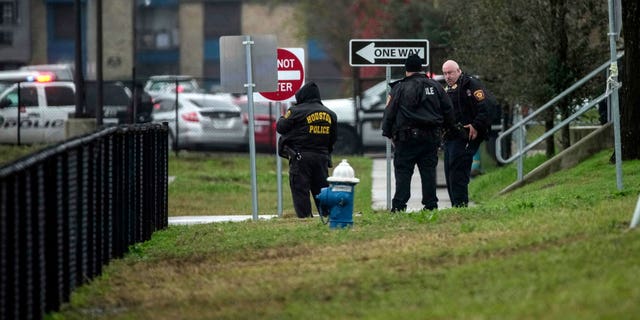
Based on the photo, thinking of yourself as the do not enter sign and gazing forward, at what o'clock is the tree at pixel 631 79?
The tree is roughly at 9 o'clock from the do not enter sign.

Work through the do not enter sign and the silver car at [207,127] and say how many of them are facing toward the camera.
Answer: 1

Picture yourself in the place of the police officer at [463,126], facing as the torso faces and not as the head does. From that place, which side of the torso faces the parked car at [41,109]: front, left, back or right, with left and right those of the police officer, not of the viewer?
right

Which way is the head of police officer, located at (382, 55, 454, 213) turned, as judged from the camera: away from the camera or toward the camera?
away from the camera

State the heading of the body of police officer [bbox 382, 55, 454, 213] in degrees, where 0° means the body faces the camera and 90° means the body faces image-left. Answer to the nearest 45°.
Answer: approximately 180°

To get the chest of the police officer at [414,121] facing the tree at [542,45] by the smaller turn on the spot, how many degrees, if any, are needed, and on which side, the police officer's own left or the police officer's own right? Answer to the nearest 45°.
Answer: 0° — they already face it

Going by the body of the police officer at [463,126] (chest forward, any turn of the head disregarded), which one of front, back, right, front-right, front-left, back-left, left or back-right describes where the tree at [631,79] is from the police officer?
back

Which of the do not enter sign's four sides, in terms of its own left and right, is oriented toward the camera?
front

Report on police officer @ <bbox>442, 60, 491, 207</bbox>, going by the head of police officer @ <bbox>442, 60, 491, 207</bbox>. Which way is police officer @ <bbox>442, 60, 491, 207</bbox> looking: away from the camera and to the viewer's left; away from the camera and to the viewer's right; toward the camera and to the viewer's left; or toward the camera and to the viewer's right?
toward the camera and to the viewer's left

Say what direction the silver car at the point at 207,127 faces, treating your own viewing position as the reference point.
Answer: facing away from the viewer and to the left of the viewer

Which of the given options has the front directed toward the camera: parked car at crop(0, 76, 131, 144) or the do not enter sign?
the do not enter sign

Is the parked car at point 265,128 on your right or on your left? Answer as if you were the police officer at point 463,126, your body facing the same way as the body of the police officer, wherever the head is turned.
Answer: on your right

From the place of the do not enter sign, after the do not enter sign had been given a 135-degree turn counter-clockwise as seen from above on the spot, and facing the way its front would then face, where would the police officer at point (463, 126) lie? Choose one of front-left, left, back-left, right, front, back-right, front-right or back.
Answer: right

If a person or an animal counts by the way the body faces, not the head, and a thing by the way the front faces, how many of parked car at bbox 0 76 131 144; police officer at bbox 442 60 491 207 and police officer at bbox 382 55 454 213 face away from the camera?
1

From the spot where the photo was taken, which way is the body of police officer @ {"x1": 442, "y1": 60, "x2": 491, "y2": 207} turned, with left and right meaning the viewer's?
facing the viewer and to the left of the viewer

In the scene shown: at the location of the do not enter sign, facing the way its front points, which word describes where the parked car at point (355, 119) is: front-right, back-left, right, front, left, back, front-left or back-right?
back

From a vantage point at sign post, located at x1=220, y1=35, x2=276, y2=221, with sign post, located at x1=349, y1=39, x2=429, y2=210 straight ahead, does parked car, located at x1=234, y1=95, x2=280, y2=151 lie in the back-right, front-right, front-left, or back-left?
front-left

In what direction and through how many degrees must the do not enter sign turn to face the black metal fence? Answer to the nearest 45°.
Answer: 0° — it already faces it

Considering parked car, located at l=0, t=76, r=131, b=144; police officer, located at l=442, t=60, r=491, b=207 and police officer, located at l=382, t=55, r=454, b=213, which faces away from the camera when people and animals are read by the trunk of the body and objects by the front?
police officer, located at l=382, t=55, r=454, b=213
